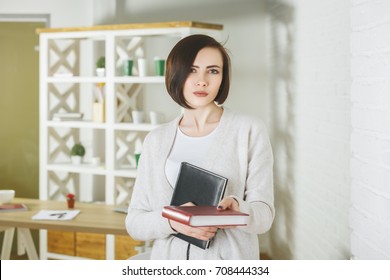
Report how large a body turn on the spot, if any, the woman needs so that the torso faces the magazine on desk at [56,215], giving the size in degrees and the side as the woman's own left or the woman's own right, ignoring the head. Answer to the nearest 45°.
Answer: approximately 135° to the woman's own right

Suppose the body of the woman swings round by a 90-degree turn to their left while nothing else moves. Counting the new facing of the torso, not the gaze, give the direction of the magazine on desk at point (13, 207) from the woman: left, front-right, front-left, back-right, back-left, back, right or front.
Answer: back-left

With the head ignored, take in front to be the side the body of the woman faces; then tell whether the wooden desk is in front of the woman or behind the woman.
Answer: behind

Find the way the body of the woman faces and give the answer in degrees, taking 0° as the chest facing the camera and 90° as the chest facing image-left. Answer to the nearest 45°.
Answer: approximately 0°

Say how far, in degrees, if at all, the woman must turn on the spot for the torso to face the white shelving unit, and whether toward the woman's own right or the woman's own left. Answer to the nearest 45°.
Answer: approximately 180°

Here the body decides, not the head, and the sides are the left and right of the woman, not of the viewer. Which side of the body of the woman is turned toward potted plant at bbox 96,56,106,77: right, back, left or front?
back
